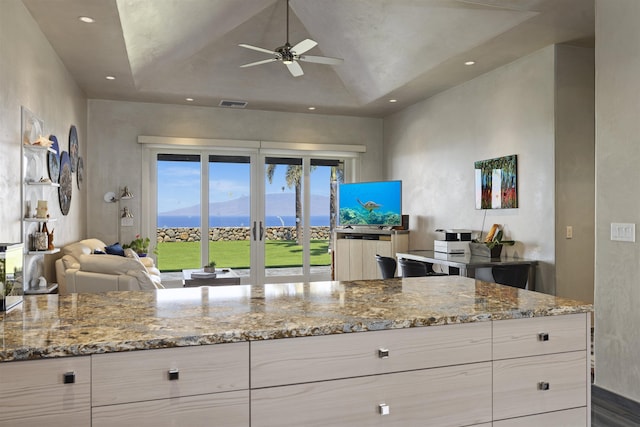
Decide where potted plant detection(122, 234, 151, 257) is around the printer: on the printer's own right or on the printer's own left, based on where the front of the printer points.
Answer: on the printer's own right

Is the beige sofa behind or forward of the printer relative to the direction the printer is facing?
forward

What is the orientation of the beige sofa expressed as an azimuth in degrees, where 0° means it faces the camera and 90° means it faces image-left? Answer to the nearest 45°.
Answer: approximately 270°

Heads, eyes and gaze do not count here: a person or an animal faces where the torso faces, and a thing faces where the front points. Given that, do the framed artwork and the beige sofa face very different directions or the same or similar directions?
very different directions

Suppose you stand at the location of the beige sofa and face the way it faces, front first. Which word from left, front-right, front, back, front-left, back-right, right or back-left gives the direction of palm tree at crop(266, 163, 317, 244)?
front-left

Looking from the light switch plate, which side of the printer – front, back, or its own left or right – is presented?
left

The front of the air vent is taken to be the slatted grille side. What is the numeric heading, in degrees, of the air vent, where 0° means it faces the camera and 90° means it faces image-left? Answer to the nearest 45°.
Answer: approximately 0°

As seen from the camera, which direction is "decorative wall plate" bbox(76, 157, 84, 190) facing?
to the viewer's right

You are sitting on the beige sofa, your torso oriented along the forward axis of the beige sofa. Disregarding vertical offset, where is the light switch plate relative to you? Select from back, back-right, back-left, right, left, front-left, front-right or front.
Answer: front-right

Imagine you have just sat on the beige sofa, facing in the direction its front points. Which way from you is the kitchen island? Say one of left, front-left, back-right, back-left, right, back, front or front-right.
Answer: right
